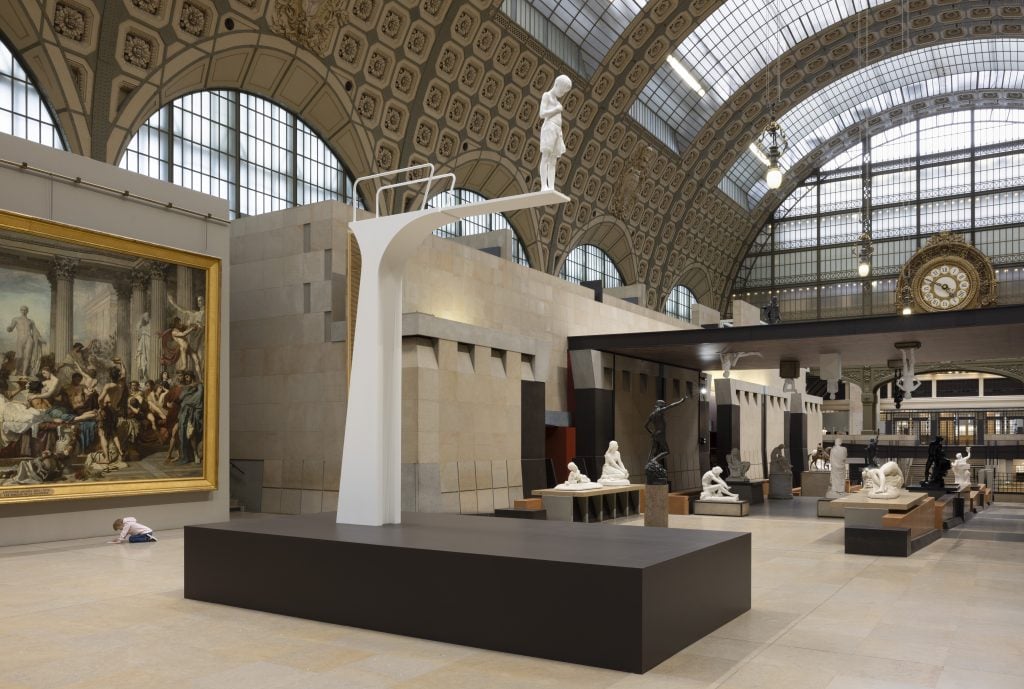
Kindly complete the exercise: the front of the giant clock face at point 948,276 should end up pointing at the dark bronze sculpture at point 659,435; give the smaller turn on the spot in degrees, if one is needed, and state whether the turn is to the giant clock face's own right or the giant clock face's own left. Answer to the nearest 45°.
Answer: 0° — it already faces it

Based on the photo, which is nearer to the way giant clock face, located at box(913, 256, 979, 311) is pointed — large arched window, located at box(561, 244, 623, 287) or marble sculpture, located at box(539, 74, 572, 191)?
the marble sculpture

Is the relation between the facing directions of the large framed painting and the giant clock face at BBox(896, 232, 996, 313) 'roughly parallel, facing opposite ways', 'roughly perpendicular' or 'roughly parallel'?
roughly perpendicular

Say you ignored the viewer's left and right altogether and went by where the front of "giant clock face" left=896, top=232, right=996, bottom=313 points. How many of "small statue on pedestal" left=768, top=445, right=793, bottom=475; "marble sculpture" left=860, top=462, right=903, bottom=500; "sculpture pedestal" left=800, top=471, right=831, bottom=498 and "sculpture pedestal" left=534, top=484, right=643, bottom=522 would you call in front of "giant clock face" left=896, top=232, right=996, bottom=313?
4

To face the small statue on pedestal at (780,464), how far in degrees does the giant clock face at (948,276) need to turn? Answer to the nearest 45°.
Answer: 0° — it already faces it

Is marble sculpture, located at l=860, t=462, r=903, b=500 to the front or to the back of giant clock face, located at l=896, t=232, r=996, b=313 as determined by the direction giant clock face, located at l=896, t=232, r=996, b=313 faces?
to the front

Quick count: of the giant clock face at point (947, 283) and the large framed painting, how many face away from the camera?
0

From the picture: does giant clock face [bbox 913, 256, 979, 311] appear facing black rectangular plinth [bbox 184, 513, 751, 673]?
yes

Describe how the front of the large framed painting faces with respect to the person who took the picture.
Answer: facing the viewer and to the right of the viewer

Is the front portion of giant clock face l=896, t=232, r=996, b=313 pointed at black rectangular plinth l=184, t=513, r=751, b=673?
yes

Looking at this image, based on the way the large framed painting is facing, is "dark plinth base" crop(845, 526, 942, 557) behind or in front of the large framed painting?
in front

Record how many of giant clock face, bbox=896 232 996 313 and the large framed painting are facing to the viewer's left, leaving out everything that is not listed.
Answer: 0

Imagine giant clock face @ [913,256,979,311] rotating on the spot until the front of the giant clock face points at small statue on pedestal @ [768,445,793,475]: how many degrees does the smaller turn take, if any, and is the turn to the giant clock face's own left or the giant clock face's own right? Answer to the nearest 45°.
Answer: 0° — it already faces it

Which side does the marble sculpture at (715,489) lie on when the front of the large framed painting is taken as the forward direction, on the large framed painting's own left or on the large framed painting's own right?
on the large framed painting's own left
